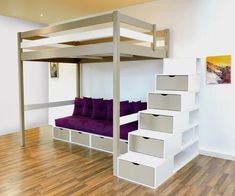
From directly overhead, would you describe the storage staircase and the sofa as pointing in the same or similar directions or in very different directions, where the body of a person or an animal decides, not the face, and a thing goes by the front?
same or similar directions

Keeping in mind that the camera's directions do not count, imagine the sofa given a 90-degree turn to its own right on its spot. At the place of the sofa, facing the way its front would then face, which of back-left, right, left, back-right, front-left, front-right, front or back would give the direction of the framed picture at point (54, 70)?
front

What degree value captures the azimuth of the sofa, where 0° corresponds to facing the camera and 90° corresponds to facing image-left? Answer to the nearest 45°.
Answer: approximately 45°

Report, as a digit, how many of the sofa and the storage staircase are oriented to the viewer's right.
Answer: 0

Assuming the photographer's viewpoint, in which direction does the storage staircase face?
facing the viewer and to the left of the viewer

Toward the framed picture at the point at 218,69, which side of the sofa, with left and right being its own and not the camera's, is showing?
left

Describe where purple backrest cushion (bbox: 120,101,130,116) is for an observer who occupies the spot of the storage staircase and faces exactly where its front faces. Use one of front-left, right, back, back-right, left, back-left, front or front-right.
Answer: right

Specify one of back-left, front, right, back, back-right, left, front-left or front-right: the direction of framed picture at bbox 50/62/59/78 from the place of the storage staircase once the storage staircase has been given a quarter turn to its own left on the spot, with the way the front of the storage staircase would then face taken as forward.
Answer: back
